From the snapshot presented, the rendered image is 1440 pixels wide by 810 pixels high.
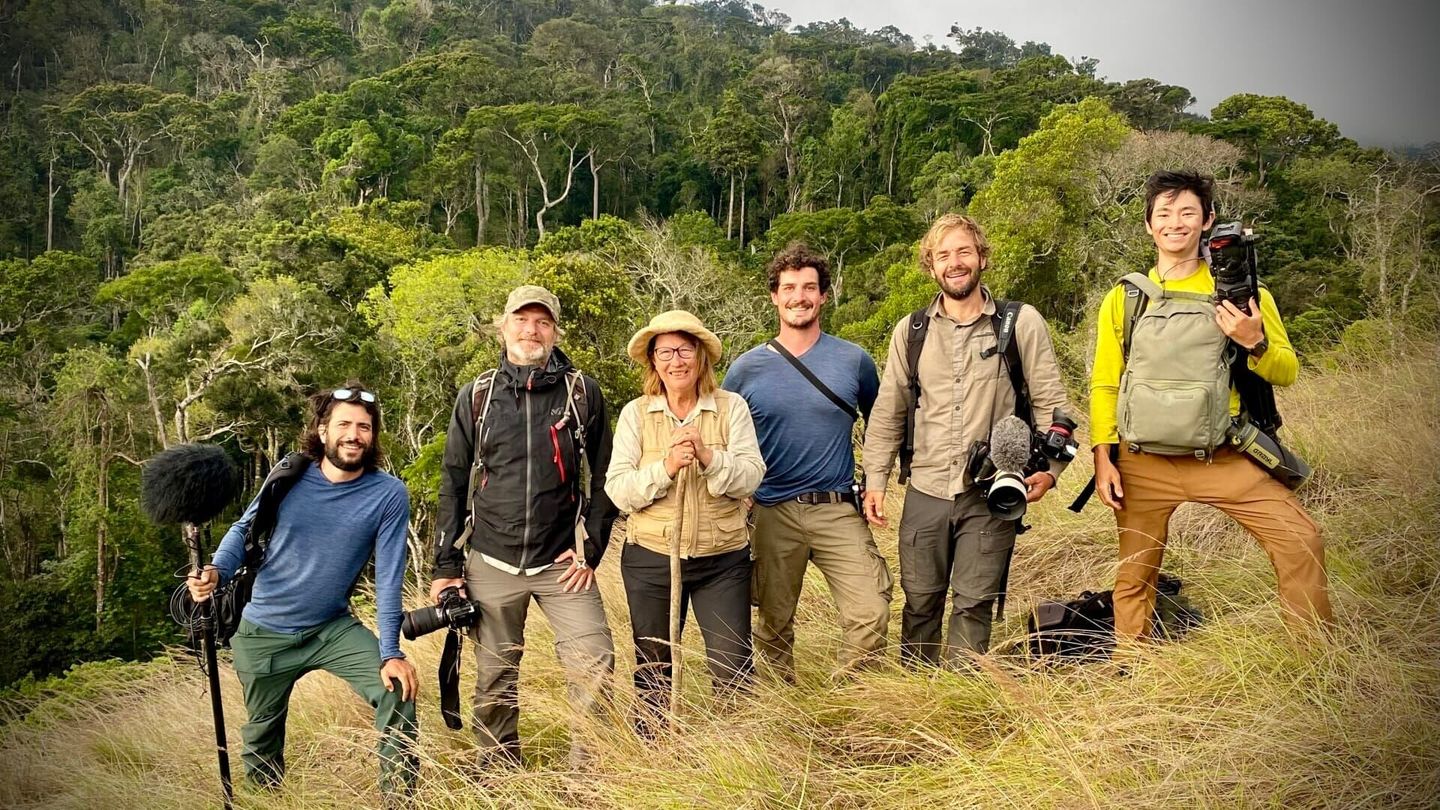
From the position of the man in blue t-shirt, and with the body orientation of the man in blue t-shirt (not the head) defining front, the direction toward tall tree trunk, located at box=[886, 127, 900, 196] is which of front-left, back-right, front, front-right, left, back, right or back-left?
back

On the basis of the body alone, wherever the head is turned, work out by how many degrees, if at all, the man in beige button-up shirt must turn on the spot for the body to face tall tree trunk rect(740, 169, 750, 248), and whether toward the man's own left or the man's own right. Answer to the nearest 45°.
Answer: approximately 180°

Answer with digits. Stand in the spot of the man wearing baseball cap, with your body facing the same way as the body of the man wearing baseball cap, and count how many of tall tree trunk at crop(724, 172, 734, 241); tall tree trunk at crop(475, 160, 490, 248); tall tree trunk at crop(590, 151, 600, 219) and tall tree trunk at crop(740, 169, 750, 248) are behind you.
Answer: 4

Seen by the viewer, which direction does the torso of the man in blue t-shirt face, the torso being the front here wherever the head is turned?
toward the camera

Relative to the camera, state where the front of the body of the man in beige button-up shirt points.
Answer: toward the camera

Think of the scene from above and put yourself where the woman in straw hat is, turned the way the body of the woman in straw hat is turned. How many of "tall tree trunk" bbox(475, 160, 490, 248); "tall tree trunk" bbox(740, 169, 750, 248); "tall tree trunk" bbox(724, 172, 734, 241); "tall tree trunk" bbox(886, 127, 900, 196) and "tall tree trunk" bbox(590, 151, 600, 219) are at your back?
5

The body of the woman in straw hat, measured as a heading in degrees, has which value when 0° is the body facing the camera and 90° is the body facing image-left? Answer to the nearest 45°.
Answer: approximately 0°

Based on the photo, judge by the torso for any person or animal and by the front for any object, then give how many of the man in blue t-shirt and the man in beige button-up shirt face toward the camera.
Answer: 2

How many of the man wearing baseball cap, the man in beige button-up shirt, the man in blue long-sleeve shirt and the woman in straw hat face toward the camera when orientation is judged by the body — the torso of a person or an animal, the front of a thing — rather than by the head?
4

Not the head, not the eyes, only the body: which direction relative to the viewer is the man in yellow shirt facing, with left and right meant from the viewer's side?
facing the viewer

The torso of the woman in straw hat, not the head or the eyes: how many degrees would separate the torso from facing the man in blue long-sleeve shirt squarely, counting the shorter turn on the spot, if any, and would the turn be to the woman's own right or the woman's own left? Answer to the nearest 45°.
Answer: approximately 90° to the woman's own right

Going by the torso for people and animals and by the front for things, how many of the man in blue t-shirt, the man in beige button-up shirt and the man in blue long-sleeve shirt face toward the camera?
3
